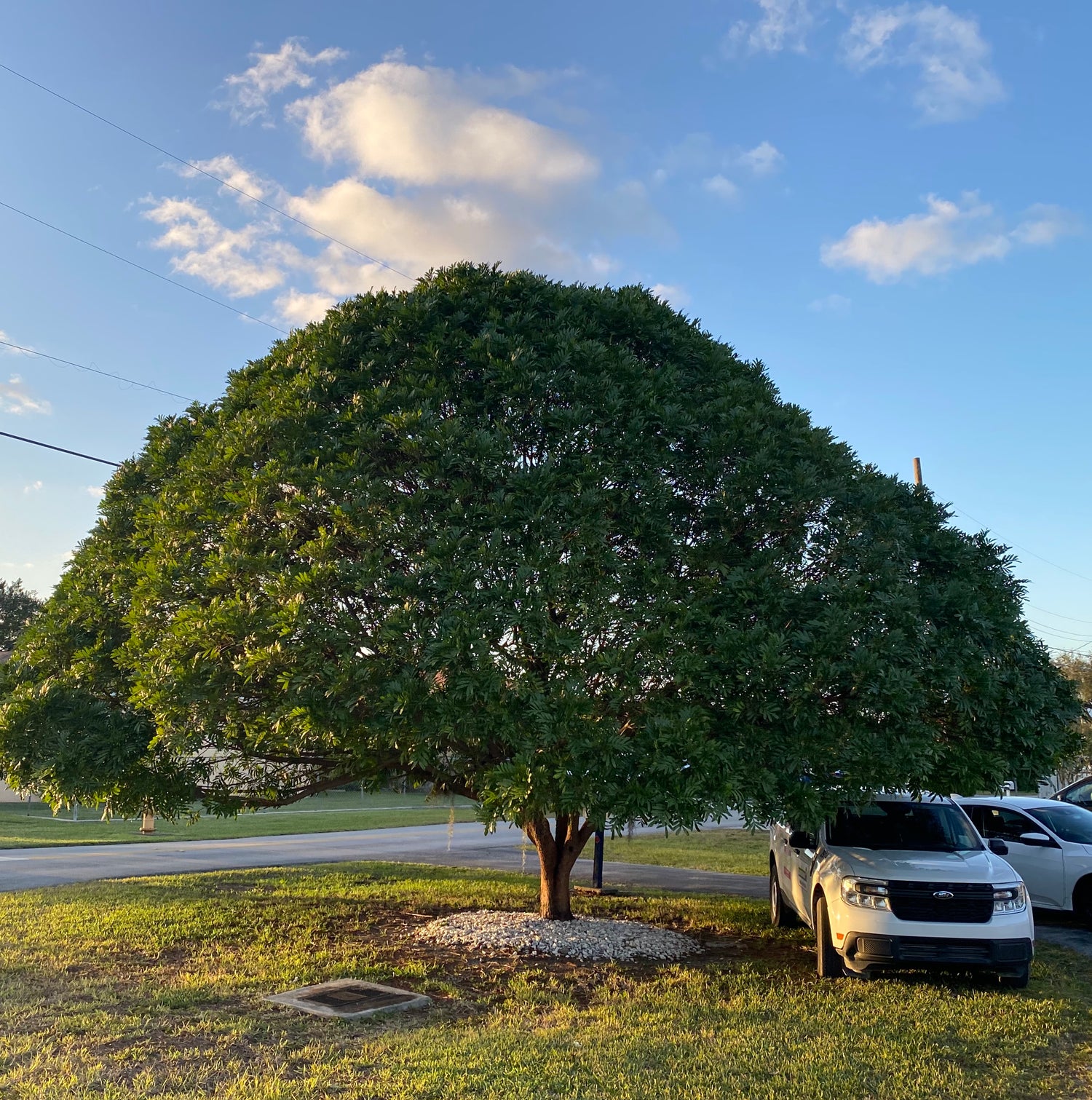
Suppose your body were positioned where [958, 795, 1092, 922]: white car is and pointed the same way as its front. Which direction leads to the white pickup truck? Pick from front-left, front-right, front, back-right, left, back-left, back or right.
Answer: front-right

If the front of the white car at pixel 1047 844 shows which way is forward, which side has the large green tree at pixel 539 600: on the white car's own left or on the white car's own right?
on the white car's own right

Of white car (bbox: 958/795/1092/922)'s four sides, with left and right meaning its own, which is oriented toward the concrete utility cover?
right

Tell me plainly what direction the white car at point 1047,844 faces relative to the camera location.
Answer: facing the viewer and to the right of the viewer

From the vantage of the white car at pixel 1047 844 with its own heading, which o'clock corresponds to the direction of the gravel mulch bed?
The gravel mulch bed is roughly at 3 o'clock from the white car.
